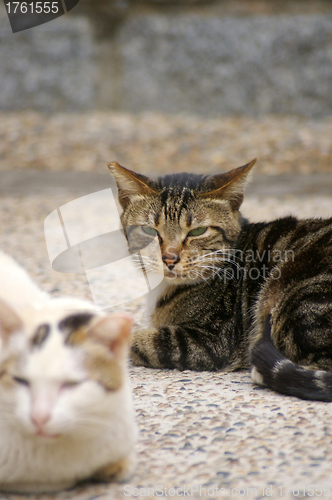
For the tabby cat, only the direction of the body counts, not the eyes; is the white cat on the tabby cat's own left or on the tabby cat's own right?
on the tabby cat's own left

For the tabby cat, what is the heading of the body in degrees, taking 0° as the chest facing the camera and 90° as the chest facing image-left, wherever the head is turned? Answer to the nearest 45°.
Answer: approximately 90°
